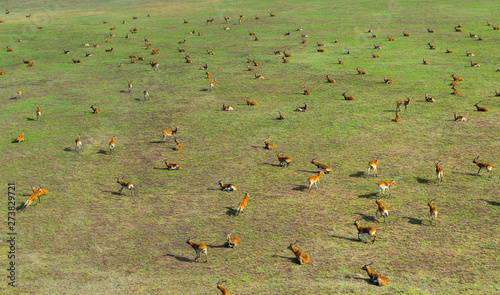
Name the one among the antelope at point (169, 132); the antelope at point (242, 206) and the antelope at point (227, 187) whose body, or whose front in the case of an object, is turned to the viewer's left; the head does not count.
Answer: the antelope at point (227, 187)

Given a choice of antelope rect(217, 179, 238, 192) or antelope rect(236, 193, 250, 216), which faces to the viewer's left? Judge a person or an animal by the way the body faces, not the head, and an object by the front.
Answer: antelope rect(217, 179, 238, 192)

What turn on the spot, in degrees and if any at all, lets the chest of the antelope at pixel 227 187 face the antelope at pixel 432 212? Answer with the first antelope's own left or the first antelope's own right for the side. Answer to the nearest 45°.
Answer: approximately 135° to the first antelope's own left

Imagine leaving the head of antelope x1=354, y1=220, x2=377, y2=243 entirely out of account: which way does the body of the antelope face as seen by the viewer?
to the viewer's left

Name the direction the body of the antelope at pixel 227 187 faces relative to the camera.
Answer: to the viewer's left

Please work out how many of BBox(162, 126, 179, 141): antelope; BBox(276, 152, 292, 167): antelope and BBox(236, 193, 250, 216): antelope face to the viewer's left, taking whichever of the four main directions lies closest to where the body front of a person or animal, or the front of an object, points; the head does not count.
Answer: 1

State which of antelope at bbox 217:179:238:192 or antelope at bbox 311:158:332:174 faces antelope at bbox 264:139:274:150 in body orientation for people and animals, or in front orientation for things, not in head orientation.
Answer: antelope at bbox 311:158:332:174

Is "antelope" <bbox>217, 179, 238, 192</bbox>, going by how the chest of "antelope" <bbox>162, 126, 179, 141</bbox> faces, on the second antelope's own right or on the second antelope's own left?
on the second antelope's own right

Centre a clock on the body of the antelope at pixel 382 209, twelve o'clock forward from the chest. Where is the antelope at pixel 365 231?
the antelope at pixel 365 231 is roughly at 8 o'clock from the antelope at pixel 382 209.

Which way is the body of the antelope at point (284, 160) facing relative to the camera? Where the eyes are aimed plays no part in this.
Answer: to the viewer's left

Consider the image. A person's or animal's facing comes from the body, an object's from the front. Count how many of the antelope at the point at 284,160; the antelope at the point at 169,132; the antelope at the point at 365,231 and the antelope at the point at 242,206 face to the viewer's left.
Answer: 2

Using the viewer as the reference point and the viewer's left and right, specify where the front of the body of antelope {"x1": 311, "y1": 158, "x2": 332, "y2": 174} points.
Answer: facing away from the viewer and to the left of the viewer
